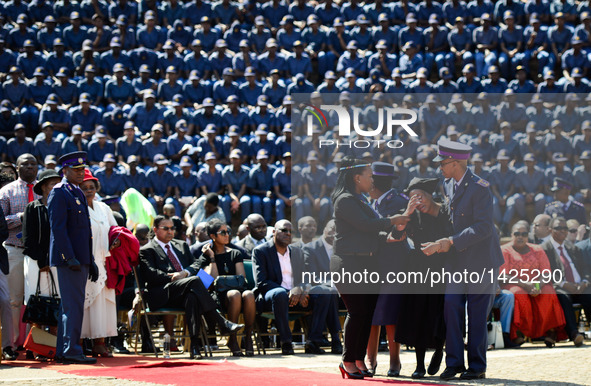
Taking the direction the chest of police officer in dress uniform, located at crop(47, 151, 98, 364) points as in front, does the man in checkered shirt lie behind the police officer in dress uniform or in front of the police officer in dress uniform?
behind

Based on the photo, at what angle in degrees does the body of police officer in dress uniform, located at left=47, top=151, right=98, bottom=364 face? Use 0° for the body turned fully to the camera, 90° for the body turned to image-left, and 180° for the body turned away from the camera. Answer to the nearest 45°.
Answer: approximately 315°

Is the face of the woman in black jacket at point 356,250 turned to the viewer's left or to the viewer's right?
to the viewer's right

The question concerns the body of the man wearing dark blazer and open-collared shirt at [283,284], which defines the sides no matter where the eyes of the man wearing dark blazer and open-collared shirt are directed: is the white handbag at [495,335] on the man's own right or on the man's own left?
on the man's own left

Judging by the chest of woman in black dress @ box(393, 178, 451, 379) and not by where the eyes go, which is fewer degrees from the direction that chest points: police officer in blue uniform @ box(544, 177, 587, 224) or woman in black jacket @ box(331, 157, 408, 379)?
the woman in black jacket

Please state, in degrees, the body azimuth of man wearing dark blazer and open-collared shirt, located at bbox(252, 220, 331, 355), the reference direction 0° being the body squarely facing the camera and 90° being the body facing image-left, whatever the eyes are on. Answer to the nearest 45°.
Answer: approximately 315°

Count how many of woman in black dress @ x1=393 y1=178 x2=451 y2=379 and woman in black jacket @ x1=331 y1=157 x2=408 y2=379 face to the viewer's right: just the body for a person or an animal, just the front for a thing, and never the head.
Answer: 1

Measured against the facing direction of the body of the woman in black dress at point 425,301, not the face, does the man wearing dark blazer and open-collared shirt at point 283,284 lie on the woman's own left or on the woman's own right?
on the woman's own right

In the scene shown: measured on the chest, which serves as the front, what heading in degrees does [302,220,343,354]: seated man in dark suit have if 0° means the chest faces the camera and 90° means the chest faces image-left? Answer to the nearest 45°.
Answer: approximately 315°

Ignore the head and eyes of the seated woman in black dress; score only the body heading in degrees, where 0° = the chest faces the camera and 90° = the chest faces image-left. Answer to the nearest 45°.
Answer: approximately 315°
